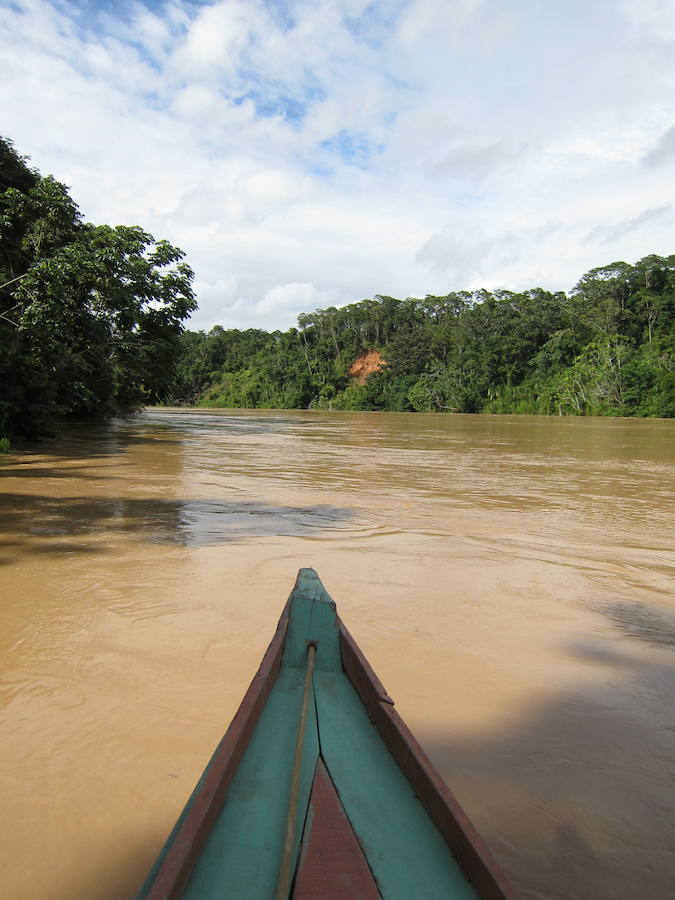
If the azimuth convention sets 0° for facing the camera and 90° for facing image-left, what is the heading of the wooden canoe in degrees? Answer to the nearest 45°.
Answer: approximately 180°

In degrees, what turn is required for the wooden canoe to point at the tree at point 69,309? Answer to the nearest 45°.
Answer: approximately 45° to its left
